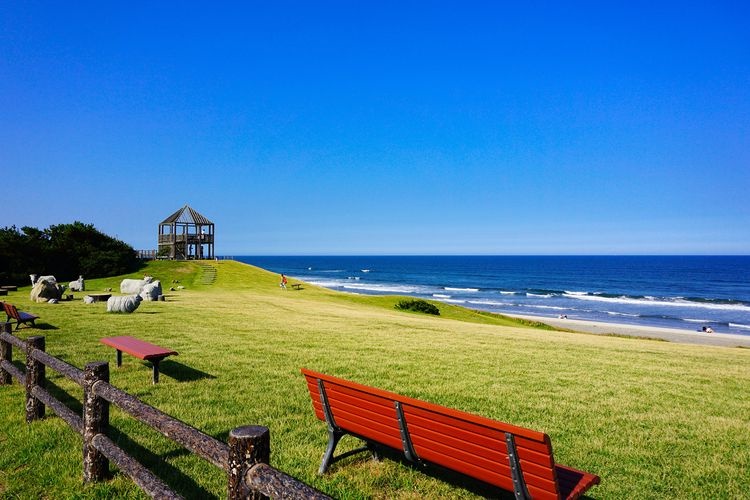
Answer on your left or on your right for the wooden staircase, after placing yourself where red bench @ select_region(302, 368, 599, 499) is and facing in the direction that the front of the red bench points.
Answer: on your left

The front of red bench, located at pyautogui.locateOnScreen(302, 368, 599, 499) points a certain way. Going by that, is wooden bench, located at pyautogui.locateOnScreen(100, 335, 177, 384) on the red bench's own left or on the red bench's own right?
on the red bench's own left

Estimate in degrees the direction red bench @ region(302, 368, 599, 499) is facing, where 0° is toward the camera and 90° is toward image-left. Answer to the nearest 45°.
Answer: approximately 225°

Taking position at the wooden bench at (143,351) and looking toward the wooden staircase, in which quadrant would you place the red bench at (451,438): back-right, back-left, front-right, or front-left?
back-right

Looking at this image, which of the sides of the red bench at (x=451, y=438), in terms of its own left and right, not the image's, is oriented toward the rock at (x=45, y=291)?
left

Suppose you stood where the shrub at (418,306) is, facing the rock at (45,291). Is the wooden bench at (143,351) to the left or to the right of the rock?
left

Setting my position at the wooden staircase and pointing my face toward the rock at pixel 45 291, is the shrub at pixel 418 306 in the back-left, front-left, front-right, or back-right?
front-left

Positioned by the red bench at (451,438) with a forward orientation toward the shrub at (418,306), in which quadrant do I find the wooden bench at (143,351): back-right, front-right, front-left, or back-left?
front-left

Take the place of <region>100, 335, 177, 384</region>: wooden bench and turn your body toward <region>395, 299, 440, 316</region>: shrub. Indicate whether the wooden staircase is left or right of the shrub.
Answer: left

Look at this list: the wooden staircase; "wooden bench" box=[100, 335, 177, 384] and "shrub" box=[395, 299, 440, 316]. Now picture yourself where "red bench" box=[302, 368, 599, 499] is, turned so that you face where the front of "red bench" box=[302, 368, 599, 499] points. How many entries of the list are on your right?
0

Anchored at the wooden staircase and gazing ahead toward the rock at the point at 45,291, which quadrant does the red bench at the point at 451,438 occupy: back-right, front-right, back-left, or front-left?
front-left

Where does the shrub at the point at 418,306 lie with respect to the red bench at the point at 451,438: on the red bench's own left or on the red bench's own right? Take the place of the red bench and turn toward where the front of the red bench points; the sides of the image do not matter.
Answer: on the red bench's own left

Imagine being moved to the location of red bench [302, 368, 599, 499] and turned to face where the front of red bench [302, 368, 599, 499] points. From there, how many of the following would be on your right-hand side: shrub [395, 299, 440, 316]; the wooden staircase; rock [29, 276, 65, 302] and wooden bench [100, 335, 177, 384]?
0
